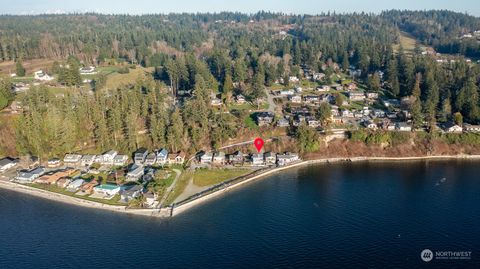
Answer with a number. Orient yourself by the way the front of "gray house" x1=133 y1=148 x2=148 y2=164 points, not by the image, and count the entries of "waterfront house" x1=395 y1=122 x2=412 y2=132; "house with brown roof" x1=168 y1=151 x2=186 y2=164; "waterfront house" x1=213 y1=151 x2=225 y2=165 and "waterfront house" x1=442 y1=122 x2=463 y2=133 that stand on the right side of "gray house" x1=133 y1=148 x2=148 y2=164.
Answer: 0

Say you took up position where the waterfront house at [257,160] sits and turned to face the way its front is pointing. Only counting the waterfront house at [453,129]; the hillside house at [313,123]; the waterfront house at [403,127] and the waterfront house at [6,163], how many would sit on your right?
1

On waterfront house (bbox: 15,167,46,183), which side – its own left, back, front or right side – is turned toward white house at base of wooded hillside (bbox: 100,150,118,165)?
left

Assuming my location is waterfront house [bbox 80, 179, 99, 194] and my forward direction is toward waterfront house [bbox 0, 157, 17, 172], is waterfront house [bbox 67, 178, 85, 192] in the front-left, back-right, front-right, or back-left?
front-left

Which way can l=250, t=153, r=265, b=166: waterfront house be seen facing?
toward the camera

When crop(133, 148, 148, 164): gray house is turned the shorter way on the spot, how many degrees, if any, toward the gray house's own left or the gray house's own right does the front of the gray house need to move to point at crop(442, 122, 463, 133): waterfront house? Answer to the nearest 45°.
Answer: approximately 90° to the gray house's own left

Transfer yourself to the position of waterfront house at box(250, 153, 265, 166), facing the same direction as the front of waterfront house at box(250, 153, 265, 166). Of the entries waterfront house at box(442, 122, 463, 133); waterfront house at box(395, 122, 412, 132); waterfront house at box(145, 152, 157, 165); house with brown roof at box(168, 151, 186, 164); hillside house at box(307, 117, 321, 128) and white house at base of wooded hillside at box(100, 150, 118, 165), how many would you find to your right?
3

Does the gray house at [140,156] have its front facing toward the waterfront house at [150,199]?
yes

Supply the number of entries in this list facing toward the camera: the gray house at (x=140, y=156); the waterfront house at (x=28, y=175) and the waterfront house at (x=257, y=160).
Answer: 3

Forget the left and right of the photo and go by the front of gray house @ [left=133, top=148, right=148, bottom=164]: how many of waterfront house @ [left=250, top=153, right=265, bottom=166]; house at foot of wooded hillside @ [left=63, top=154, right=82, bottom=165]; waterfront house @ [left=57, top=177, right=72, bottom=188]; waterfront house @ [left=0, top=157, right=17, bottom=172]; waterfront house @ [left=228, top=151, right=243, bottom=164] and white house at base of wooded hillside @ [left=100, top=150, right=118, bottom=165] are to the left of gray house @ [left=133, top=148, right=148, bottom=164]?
2

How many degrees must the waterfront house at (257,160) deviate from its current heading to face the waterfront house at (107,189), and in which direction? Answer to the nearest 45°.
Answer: approximately 45° to its right

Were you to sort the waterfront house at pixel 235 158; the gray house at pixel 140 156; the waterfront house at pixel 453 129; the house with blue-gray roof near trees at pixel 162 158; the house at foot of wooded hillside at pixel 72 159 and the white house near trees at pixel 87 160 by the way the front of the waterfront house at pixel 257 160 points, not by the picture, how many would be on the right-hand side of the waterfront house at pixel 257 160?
5

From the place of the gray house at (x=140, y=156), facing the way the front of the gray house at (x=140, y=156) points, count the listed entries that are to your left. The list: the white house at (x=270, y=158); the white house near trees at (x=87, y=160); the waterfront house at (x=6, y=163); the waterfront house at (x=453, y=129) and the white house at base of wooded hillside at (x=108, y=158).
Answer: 2

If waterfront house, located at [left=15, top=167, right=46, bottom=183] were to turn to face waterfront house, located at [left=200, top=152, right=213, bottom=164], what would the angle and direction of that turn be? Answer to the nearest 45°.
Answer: approximately 90° to its left

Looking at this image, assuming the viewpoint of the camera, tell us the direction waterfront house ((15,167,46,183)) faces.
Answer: facing the viewer

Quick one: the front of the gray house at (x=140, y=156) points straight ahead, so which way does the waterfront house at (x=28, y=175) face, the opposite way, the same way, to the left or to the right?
the same way

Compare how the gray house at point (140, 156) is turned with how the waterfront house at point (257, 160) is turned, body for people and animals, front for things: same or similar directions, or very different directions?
same or similar directions

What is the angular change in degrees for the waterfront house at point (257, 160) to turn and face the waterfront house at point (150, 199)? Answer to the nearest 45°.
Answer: approximately 45° to its right

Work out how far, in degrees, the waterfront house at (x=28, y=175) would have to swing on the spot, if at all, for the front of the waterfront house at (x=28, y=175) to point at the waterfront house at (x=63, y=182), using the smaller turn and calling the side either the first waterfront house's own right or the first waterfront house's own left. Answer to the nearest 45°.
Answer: approximately 45° to the first waterfront house's own left

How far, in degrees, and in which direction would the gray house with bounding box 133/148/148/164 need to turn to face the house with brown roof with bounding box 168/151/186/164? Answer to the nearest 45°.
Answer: approximately 90° to its left
